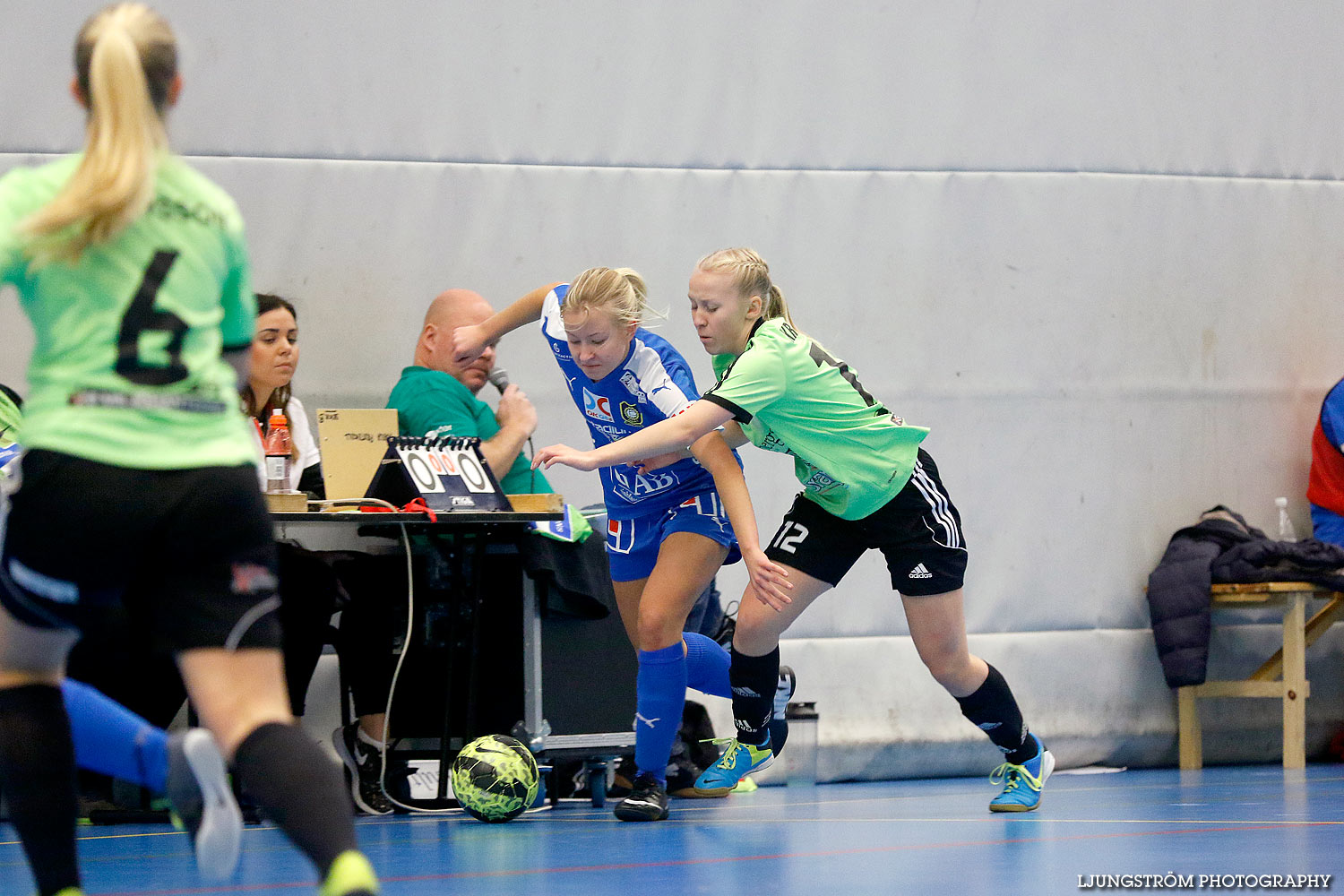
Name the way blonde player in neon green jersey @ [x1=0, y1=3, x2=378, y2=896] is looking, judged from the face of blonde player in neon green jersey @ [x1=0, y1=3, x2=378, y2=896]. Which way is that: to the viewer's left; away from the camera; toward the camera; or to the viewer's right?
away from the camera

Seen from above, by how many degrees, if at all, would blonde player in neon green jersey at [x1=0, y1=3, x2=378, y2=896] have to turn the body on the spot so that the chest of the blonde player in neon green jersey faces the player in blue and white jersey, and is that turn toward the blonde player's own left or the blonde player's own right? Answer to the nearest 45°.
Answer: approximately 45° to the blonde player's own right

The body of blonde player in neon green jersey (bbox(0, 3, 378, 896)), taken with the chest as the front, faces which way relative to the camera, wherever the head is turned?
away from the camera

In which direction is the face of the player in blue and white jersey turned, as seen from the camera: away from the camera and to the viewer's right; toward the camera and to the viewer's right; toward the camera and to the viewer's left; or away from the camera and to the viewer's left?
toward the camera and to the viewer's left

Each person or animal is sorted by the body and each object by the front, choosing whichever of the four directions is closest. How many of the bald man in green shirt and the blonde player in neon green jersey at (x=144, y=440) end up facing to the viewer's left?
0

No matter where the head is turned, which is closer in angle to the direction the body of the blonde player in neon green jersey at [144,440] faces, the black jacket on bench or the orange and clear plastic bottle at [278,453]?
the orange and clear plastic bottle

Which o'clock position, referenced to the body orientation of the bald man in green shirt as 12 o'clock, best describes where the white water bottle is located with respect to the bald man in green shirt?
The white water bottle is roughly at 10 o'clock from the bald man in green shirt.

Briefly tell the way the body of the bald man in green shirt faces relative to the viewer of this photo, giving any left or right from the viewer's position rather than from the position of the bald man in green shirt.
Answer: facing the viewer and to the right of the viewer

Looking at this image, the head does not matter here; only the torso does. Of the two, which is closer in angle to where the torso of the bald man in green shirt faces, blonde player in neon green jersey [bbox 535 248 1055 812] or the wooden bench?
the blonde player in neon green jersey
